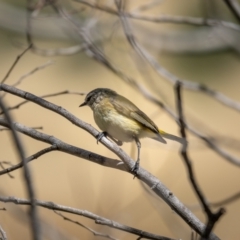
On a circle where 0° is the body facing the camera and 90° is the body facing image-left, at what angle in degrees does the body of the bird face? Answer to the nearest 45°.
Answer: approximately 90°

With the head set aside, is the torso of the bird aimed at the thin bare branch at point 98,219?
no
